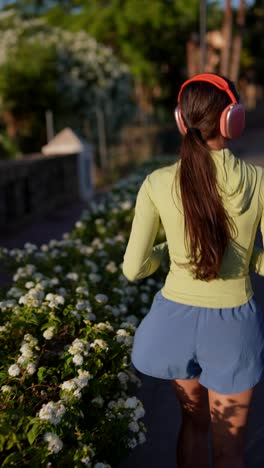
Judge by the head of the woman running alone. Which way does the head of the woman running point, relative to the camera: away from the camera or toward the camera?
away from the camera

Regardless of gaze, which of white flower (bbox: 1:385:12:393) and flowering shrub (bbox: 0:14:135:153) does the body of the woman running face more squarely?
the flowering shrub

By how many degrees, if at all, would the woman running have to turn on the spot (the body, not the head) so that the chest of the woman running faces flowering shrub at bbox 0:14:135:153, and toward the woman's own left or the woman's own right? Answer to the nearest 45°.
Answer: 0° — they already face it

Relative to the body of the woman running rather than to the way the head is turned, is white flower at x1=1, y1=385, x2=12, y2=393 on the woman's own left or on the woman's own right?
on the woman's own left

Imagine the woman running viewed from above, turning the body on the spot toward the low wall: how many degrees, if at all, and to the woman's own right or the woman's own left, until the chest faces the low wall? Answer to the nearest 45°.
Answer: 0° — they already face it

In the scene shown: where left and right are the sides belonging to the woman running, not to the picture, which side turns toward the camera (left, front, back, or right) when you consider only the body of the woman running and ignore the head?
back

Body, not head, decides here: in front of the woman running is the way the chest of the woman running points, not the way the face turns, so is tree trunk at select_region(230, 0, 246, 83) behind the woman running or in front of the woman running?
in front
